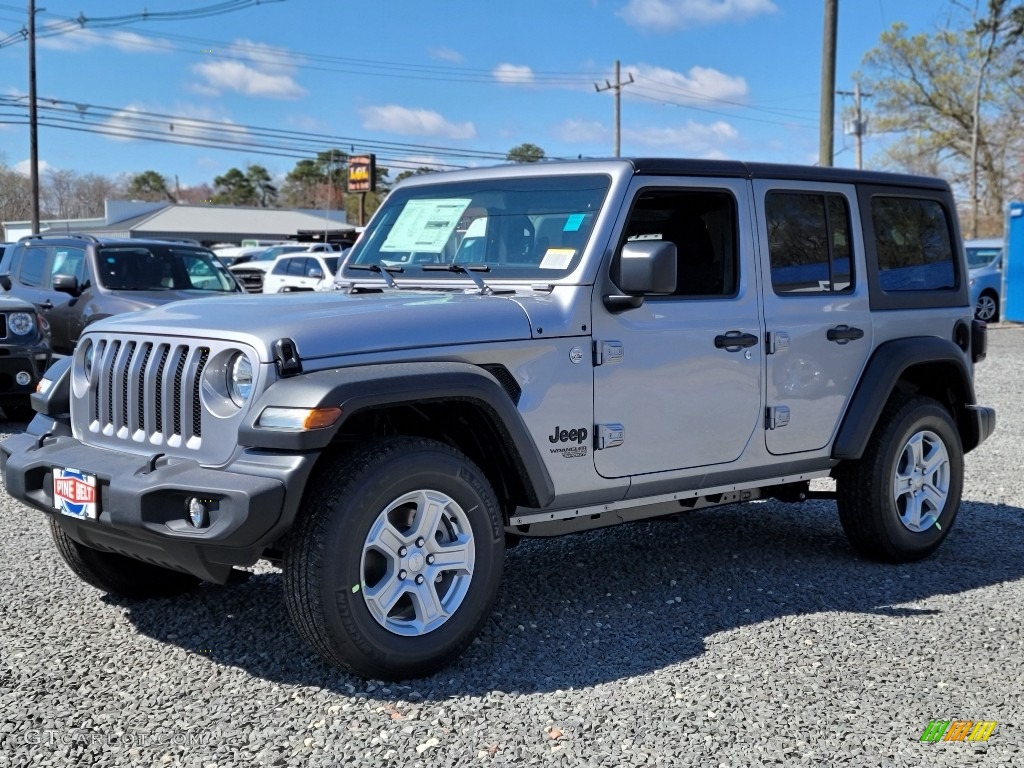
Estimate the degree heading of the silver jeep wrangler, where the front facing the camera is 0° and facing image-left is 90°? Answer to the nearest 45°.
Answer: approximately 45°

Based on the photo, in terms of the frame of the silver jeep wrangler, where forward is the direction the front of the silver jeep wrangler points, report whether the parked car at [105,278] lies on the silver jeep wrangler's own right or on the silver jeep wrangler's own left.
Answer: on the silver jeep wrangler's own right

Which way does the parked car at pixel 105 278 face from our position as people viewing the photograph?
facing the viewer and to the right of the viewer

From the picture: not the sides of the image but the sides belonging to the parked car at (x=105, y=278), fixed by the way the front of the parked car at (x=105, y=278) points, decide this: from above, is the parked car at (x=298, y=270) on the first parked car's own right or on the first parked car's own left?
on the first parked car's own left

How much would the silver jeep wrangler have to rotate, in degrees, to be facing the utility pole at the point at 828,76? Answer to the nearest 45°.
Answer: approximately 135° to its right

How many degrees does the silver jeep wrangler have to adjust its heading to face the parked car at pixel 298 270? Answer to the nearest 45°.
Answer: approximately 135° to its right

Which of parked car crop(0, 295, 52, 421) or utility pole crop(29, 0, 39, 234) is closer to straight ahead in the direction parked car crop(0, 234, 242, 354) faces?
the parked car

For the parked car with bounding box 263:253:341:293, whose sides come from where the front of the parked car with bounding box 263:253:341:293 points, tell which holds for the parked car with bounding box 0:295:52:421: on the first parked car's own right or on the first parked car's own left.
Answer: on the first parked car's own right

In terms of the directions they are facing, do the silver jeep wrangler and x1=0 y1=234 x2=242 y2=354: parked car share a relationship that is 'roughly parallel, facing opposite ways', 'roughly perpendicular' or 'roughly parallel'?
roughly perpendicular
